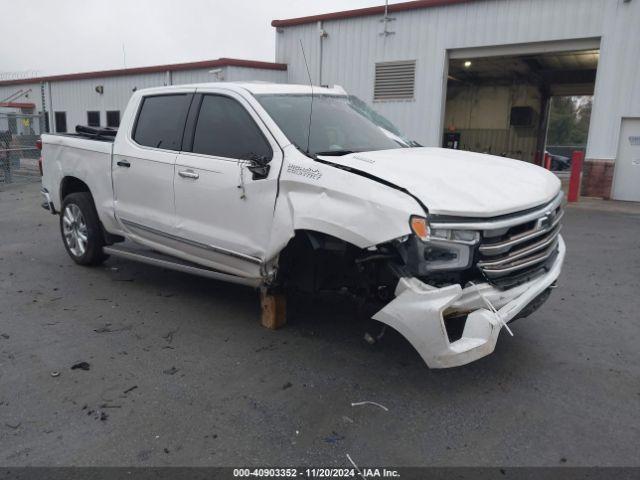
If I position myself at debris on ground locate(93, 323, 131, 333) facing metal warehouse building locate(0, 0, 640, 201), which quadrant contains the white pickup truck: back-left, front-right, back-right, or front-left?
front-right

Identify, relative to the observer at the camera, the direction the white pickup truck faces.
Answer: facing the viewer and to the right of the viewer

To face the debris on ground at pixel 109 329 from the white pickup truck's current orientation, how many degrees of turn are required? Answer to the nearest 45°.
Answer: approximately 135° to its right

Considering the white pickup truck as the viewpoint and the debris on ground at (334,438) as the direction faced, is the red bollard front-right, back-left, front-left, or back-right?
back-left

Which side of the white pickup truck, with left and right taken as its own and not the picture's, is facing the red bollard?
left

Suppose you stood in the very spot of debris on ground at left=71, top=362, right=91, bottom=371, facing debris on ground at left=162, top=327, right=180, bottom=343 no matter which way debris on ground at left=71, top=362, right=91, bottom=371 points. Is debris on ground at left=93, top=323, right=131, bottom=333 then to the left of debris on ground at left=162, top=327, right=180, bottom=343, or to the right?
left

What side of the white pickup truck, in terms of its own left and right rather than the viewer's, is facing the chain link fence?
back

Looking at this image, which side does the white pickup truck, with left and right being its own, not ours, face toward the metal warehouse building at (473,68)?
left
